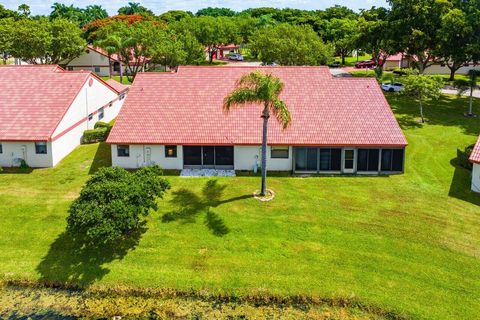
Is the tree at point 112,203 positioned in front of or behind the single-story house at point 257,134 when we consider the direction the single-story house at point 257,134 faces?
behind

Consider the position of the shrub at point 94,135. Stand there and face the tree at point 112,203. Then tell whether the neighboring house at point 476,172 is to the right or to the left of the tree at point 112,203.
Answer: left

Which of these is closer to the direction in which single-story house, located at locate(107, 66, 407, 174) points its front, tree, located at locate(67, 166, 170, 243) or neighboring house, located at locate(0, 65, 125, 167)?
the neighboring house

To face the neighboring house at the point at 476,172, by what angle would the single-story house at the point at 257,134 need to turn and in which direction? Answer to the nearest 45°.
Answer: approximately 90° to its right

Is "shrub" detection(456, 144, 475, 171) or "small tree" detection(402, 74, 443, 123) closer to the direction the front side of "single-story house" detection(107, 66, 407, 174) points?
the small tree

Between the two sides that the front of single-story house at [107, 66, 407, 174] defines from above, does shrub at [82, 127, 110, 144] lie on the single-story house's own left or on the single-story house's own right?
on the single-story house's own left

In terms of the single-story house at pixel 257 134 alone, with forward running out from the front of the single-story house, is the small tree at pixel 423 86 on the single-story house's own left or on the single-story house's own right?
on the single-story house's own right

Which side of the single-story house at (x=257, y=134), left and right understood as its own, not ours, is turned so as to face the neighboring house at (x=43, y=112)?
left

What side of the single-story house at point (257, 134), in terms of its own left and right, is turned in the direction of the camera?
back
